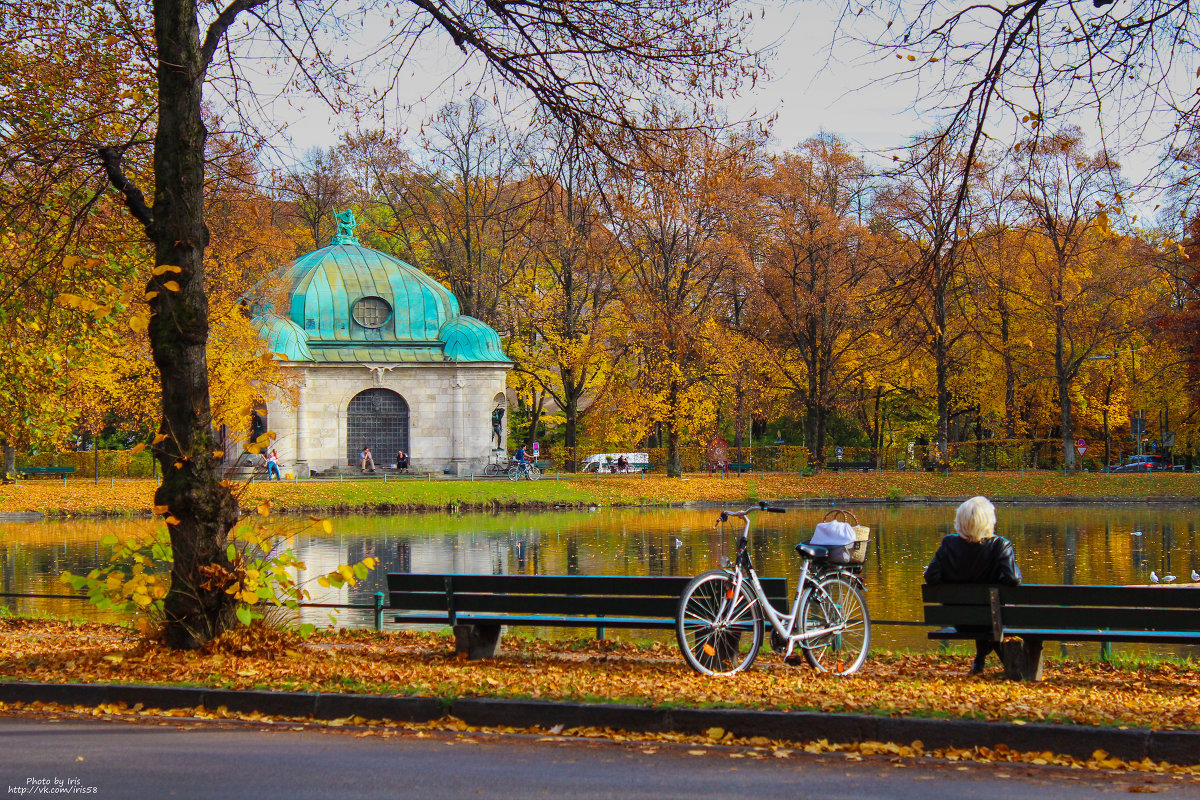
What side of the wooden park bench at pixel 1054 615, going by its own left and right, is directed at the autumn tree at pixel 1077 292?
front

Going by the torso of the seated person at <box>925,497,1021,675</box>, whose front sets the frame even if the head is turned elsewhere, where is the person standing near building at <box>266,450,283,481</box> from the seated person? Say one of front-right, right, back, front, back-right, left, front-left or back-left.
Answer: front-left

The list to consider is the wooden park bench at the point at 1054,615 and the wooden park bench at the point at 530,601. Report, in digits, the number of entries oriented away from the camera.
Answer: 2

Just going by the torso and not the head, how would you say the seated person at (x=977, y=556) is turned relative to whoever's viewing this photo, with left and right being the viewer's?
facing away from the viewer

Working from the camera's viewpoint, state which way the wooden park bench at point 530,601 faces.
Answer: facing away from the viewer

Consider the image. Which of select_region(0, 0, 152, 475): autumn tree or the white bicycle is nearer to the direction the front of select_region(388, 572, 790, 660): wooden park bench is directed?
the autumn tree

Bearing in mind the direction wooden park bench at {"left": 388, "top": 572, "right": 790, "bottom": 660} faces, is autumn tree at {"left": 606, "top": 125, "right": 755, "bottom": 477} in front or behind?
in front

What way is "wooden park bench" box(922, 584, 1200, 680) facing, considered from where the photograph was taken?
facing away from the viewer

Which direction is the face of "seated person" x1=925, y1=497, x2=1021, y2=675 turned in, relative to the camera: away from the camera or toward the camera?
away from the camera
